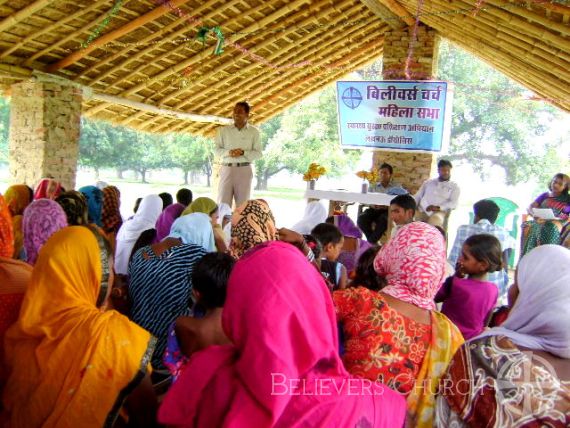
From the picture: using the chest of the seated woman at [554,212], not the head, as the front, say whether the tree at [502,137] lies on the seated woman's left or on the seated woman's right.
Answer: on the seated woman's right

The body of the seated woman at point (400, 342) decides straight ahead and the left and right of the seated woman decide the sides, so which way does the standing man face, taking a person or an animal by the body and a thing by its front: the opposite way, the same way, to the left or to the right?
the opposite way

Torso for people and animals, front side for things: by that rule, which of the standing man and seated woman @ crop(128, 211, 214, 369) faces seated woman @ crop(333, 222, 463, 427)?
the standing man

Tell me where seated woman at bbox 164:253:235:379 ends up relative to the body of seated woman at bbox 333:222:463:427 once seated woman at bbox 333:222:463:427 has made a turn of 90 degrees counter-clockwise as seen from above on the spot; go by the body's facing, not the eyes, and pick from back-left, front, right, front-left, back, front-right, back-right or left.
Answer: front

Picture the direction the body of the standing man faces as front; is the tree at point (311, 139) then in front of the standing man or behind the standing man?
behind

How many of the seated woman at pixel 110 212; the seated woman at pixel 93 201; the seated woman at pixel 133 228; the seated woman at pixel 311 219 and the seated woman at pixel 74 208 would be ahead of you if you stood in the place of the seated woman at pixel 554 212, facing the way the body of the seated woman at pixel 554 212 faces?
5

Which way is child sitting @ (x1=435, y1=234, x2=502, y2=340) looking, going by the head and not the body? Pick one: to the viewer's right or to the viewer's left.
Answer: to the viewer's left

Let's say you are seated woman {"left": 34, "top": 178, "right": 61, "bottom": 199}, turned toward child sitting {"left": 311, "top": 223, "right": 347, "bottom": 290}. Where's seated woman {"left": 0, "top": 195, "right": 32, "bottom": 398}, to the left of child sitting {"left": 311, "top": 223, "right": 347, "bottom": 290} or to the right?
right

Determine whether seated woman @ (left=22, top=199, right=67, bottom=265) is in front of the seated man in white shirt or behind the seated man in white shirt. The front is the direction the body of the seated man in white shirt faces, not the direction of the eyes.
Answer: in front

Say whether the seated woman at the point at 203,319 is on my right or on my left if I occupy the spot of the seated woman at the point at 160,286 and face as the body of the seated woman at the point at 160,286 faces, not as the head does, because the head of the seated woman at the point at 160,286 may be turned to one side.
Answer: on my right

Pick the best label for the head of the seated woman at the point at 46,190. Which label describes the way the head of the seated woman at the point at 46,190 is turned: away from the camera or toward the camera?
away from the camera

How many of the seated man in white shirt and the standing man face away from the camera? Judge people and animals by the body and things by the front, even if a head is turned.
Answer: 0

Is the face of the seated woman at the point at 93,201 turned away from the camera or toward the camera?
away from the camera

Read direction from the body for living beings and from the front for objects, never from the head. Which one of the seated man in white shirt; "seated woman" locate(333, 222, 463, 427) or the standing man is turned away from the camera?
the seated woman

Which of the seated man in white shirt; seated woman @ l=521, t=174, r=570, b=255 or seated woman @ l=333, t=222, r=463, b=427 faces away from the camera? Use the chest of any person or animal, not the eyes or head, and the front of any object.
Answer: seated woman @ l=333, t=222, r=463, b=427

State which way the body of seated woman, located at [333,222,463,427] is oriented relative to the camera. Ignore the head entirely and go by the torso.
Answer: away from the camera

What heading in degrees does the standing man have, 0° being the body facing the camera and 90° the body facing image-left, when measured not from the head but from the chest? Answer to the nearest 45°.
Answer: approximately 0°

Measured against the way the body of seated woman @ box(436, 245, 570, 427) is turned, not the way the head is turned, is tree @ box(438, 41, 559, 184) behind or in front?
in front

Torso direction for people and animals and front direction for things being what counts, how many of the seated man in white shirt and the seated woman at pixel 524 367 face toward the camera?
1

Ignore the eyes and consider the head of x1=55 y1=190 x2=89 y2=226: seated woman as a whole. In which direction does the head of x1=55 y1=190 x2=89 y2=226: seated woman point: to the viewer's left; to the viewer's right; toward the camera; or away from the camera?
away from the camera

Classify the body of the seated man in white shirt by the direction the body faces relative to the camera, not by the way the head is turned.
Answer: toward the camera
